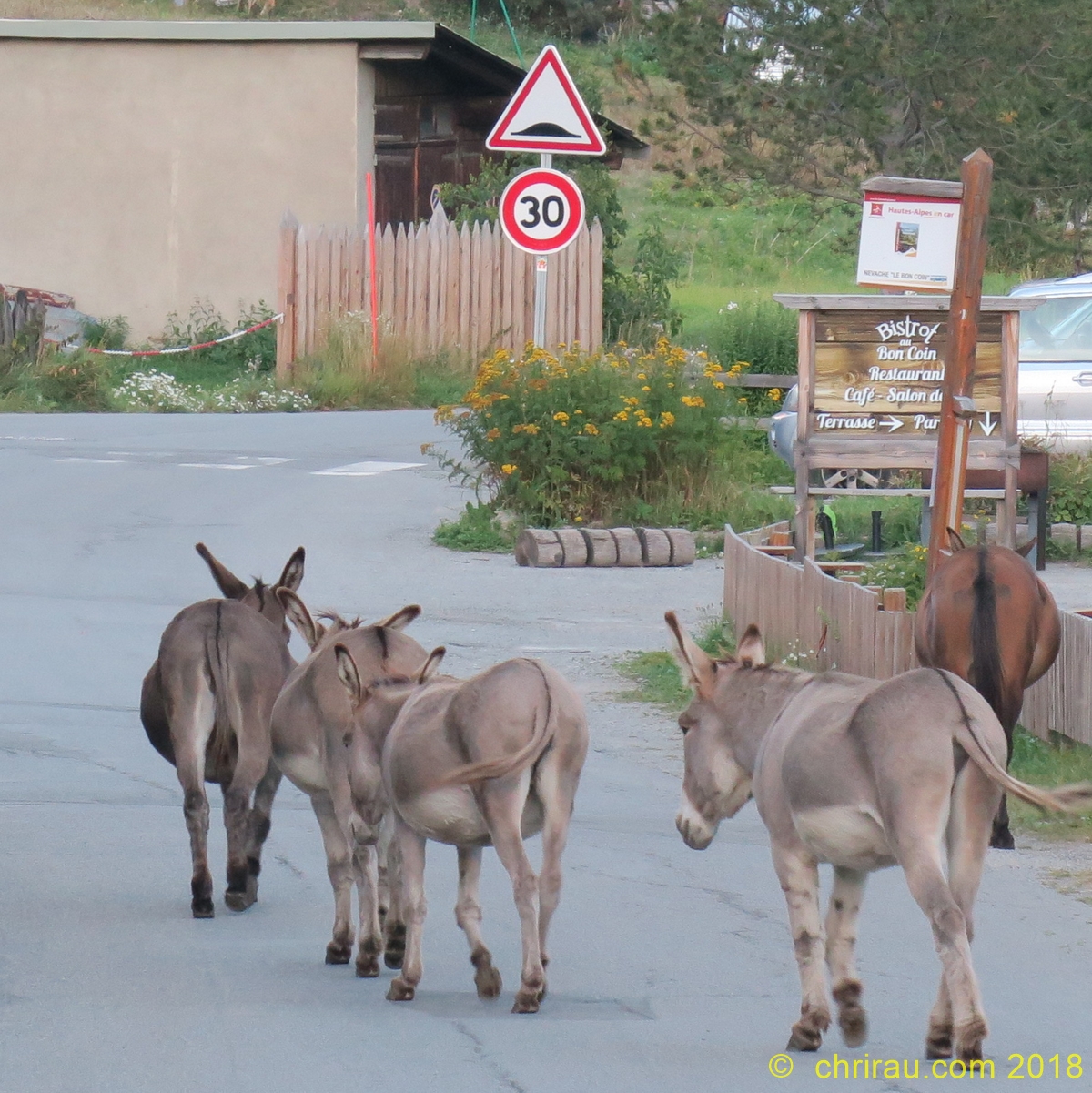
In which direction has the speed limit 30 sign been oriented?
toward the camera

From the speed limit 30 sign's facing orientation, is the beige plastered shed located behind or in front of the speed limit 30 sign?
behind

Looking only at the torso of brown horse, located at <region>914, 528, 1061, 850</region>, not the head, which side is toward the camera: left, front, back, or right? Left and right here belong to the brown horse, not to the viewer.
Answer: back

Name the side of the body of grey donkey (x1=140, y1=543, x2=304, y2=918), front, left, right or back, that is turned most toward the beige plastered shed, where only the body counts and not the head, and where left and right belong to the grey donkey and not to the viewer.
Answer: front

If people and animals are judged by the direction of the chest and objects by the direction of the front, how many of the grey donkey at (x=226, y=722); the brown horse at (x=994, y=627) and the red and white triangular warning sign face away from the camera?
2

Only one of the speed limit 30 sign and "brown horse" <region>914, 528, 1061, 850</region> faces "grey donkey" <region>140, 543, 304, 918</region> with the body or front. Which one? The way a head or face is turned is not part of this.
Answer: the speed limit 30 sign

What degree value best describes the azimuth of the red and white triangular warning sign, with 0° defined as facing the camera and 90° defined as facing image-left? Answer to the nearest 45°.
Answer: approximately 0°

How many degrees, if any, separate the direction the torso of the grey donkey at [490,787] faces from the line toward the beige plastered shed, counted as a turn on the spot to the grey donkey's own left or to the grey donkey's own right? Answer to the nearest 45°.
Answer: approximately 45° to the grey donkey's own right

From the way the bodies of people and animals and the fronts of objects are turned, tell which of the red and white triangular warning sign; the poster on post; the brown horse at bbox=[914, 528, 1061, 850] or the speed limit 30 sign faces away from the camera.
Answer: the brown horse

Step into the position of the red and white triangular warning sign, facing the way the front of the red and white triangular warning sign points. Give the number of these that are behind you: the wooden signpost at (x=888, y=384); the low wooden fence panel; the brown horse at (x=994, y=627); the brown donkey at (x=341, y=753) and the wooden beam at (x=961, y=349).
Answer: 0

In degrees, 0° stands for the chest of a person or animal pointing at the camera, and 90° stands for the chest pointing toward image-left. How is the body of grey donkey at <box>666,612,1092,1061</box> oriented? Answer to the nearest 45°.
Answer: approximately 135°

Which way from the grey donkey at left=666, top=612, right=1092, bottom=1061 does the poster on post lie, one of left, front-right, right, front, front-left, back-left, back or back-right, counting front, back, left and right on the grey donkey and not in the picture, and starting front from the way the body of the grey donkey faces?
front-right

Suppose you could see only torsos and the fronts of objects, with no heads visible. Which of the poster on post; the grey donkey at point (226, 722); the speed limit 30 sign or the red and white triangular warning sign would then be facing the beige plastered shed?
the grey donkey

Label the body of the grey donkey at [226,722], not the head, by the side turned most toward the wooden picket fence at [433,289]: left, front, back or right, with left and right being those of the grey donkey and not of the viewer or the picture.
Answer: front

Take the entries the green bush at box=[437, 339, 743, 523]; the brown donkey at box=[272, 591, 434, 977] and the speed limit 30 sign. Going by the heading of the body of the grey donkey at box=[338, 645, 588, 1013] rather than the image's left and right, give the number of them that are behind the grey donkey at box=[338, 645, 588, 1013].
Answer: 0

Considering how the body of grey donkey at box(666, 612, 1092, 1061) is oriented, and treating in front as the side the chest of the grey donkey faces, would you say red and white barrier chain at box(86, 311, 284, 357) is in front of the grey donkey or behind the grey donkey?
in front
